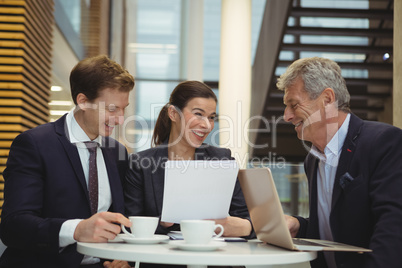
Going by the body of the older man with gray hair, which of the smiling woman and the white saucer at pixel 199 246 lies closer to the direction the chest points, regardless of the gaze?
the white saucer

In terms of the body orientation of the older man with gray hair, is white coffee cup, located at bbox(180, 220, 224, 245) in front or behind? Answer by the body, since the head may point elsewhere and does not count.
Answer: in front

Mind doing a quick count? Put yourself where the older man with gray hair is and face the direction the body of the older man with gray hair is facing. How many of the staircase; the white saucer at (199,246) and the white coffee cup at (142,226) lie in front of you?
2

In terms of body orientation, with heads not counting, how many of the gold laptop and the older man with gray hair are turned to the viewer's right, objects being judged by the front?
1

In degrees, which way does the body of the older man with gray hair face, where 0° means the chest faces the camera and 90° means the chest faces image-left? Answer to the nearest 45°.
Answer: approximately 45°

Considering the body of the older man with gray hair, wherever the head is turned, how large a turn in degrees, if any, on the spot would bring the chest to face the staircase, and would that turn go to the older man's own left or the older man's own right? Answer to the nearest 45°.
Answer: approximately 135° to the older man's own right

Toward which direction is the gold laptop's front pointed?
to the viewer's right

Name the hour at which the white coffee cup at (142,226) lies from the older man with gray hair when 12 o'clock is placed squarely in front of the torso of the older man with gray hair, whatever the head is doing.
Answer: The white coffee cup is roughly at 12 o'clock from the older man with gray hair.
